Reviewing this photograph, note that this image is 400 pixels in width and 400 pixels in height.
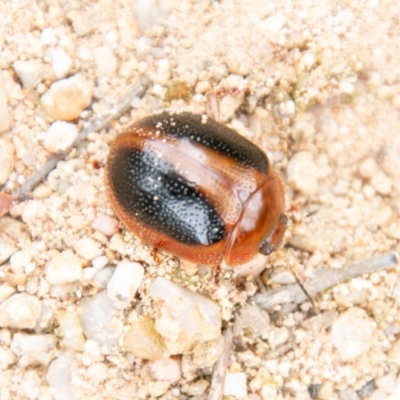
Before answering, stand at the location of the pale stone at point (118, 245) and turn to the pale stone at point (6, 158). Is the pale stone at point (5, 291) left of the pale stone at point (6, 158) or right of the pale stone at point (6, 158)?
left

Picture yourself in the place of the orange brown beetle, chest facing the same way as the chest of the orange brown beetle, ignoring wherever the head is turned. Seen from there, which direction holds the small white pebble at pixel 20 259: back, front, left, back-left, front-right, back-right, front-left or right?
back-right

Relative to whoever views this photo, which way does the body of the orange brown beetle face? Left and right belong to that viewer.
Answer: facing the viewer and to the right of the viewer

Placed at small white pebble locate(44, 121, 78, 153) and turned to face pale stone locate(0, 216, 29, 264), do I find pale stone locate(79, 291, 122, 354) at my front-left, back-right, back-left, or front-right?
front-left

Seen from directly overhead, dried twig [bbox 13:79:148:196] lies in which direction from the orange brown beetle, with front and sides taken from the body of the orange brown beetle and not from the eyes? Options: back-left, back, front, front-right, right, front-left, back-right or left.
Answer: back

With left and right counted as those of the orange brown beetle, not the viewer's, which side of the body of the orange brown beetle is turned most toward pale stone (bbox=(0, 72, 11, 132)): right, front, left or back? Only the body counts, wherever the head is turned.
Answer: back

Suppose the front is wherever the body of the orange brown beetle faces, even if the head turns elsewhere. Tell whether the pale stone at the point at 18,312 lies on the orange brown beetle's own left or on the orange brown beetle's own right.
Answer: on the orange brown beetle's own right

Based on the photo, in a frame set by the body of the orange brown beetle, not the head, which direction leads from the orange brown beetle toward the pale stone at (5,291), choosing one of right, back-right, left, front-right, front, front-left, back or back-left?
back-right

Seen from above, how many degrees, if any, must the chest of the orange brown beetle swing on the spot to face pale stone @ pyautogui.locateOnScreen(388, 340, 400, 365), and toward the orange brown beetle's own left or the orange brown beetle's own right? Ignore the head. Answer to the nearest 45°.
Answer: approximately 45° to the orange brown beetle's own left

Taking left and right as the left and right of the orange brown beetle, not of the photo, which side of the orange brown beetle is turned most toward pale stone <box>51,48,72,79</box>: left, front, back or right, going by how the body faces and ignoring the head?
back
